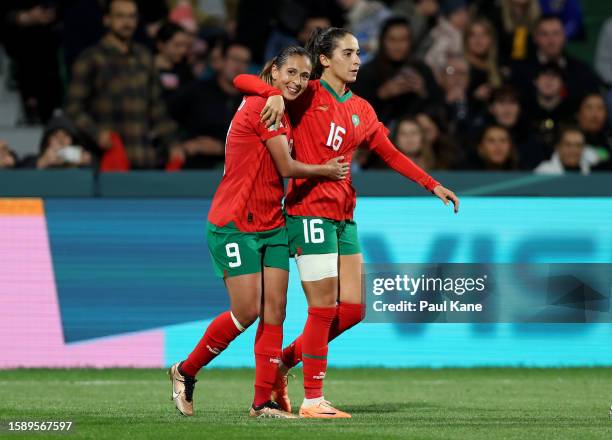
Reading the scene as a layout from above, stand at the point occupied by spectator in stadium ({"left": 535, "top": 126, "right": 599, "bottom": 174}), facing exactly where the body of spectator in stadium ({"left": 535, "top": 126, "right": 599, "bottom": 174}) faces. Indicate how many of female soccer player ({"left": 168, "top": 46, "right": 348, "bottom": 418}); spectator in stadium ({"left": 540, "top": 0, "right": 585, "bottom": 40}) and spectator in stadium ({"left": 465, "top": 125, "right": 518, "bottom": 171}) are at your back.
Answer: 1

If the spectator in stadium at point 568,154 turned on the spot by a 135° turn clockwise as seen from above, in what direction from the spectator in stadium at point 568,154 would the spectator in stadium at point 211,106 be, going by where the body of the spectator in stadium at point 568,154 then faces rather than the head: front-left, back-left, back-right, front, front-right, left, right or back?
front-left

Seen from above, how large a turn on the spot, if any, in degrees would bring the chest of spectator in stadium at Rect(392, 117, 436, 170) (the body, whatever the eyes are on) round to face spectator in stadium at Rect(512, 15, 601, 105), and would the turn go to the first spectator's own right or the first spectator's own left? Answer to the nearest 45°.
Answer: approximately 135° to the first spectator's own left

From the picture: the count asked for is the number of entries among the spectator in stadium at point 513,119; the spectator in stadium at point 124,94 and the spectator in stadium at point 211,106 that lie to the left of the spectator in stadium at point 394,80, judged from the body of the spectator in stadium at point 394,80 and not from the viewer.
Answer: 1

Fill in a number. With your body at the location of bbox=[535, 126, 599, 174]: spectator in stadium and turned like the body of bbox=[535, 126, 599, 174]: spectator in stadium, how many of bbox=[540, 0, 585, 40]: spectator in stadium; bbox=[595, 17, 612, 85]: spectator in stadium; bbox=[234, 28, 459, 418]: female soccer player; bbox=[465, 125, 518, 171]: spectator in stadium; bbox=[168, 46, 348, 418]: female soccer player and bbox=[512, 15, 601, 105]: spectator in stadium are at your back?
3

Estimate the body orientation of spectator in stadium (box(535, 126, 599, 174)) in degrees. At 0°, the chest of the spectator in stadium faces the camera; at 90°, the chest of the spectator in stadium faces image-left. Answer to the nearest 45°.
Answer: approximately 0°

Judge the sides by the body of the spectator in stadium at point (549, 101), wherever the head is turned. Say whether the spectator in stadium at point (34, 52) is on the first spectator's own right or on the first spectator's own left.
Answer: on the first spectator's own right

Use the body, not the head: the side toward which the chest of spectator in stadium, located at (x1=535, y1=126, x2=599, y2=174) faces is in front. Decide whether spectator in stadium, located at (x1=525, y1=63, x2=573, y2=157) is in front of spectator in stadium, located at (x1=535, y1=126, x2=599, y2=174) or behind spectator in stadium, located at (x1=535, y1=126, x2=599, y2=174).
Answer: behind
